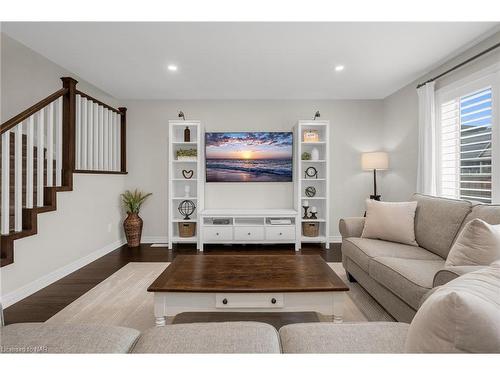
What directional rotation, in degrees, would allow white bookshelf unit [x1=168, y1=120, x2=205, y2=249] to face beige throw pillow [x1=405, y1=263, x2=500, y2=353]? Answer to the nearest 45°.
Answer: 0° — it already faces it

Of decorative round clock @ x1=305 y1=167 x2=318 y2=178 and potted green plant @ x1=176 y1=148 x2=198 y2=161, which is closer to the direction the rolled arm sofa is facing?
the potted green plant

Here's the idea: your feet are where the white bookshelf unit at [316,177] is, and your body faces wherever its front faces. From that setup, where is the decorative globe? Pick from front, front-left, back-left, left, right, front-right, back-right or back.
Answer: right

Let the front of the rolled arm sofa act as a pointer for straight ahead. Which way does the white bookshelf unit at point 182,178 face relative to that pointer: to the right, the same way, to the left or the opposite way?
to the left

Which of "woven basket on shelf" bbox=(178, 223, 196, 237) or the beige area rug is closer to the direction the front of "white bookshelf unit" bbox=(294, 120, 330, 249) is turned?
the beige area rug

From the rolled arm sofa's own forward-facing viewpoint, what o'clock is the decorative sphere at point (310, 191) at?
The decorative sphere is roughly at 3 o'clock from the rolled arm sofa.

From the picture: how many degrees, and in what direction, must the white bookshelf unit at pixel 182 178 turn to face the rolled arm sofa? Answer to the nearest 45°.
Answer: approximately 45° to its left

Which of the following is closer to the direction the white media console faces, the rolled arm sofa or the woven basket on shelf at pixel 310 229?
the rolled arm sofa

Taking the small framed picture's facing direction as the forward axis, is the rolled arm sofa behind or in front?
in front
